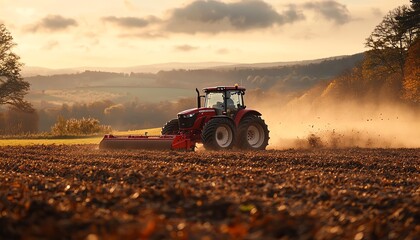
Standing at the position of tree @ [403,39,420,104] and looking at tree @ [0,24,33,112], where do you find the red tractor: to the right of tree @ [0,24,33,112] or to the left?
left

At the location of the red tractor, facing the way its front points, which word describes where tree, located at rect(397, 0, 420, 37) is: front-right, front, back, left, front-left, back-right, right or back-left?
back

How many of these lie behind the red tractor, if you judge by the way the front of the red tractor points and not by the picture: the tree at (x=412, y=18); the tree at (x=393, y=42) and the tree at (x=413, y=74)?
3

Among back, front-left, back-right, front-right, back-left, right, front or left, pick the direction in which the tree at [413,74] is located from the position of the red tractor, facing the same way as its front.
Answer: back

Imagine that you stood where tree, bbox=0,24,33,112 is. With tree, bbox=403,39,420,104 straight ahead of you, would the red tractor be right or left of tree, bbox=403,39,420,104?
right

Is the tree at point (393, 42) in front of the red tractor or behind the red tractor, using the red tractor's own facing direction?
behind

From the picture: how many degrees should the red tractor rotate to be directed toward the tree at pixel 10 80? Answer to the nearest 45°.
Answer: approximately 90° to its right

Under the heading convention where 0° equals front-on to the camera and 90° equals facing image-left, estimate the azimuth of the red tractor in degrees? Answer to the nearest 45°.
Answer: approximately 45°
